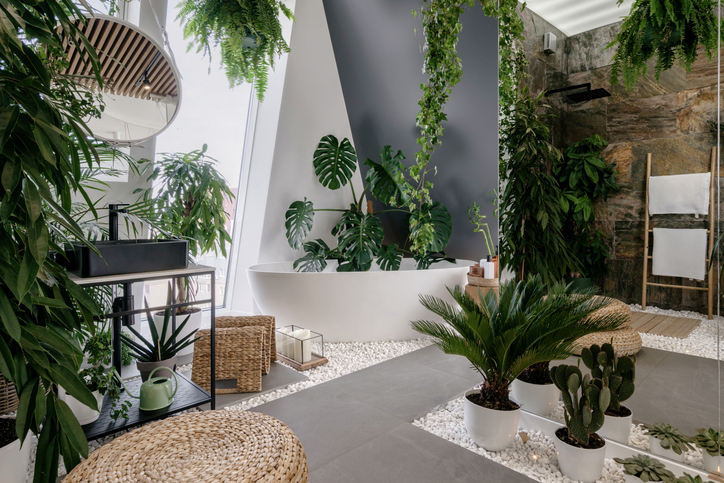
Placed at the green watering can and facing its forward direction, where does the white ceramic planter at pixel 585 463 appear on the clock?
The white ceramic planter is roughly at 7 o'clock from the green watering can.

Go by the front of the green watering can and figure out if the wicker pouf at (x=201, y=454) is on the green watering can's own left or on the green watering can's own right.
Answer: on the green watering can's own left

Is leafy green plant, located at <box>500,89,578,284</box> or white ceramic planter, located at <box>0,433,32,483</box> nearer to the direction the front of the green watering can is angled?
the white ceramic planter

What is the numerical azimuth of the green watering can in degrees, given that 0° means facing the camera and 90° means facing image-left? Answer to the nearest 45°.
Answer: approximately 90°

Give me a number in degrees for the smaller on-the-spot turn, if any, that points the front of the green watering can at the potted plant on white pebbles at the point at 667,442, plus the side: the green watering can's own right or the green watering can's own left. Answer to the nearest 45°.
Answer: approximately 135° to the green watering can's own left
